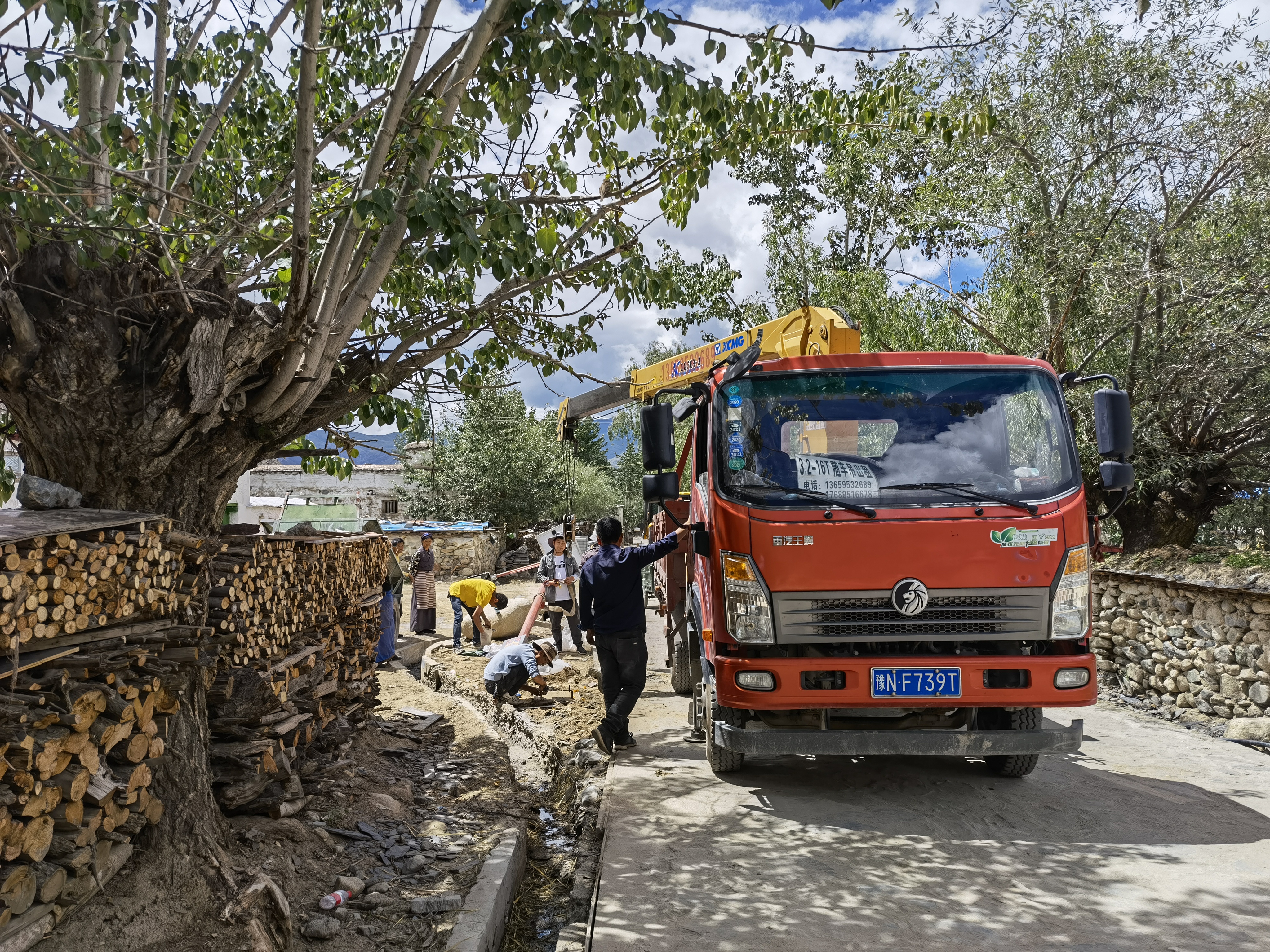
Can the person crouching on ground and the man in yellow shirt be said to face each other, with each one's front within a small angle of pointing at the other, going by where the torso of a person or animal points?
no

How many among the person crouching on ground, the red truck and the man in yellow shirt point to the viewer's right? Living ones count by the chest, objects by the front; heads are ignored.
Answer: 2

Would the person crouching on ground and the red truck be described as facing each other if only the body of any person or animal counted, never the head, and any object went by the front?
no

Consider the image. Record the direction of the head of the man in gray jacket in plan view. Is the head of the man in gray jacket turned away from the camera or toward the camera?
toward the camera

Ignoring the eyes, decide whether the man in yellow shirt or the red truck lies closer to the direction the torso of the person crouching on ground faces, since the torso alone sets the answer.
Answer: the red truck

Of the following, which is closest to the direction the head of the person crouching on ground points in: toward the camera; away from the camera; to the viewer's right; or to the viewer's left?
to the viewer's right

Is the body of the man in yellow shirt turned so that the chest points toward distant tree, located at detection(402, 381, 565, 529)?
no

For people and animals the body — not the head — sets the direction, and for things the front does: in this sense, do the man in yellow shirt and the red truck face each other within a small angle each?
no

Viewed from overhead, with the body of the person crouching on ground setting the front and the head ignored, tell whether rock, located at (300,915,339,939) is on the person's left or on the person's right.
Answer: on the person's right

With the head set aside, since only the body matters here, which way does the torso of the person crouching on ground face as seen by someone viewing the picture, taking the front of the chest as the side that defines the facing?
to the viewer's right

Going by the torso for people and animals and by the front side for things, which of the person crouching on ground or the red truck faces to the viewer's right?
the person crouching on ground

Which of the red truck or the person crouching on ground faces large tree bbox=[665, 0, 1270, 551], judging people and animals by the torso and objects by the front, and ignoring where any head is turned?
the person crouching on ground

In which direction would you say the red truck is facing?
toward the camera

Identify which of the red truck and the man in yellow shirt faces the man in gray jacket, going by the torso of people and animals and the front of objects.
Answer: the man in yellow shirt

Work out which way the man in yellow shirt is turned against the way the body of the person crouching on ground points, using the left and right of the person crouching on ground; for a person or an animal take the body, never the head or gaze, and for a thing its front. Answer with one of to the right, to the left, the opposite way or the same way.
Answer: the same way

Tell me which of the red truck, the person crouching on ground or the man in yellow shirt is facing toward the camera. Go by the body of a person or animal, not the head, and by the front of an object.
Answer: the red truck

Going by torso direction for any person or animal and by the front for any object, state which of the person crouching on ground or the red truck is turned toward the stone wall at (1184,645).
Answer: the person crouching on ground

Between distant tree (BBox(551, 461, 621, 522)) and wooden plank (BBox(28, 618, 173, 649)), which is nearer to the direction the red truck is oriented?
the wooden plank

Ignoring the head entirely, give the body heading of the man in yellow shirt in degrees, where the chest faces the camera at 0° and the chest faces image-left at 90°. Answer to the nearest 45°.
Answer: approximately 270°

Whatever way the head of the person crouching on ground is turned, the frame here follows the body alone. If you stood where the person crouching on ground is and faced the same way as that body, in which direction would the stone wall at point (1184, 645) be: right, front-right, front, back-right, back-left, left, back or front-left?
front

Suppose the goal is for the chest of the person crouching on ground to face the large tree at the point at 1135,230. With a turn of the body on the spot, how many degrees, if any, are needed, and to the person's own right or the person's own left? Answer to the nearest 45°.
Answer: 0° — they already face it

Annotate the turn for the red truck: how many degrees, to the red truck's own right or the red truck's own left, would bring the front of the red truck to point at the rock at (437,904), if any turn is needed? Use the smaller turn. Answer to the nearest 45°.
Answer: approximately 90° to the red truck's own right
